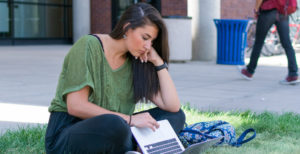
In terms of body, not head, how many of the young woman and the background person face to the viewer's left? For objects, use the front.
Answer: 1

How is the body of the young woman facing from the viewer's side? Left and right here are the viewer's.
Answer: facing the viewer and to the right of the viewer

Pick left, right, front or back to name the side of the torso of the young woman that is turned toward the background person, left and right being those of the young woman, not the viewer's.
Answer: left

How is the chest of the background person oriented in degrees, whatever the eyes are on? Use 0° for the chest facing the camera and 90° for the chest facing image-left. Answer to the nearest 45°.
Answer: approximately 90°

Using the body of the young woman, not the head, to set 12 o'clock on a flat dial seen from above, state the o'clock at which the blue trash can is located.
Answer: The blue trash can is roughly at 8 o'clock from the young woman.
